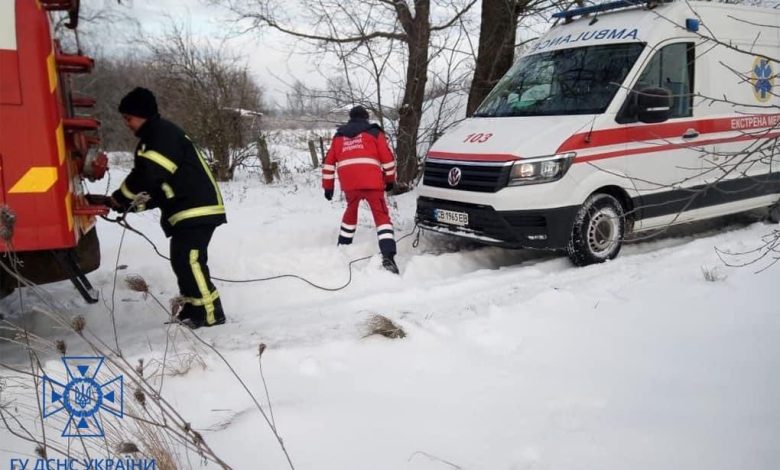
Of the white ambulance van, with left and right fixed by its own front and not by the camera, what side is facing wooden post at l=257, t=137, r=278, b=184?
right

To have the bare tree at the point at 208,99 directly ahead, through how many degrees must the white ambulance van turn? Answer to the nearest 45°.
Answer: approximately 90° to its right

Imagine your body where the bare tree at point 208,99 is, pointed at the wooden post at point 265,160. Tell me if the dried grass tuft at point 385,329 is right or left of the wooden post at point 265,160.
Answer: right

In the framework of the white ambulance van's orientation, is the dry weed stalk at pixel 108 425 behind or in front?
in front

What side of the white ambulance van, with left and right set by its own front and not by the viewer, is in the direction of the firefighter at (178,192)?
front

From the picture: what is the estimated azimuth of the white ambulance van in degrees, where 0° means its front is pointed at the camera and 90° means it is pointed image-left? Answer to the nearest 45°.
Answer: approximately 45°

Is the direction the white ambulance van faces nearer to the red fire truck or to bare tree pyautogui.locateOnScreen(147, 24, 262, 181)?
the red fire truck

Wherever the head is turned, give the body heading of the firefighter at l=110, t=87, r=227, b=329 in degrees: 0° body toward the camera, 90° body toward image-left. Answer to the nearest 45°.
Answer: approximately 90°

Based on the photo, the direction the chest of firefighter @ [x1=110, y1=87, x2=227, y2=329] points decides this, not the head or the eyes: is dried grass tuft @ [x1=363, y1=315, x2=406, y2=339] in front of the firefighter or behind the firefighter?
behind

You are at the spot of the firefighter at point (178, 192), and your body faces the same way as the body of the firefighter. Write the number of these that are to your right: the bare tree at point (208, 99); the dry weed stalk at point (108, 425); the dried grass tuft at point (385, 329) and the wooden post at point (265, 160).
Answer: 2

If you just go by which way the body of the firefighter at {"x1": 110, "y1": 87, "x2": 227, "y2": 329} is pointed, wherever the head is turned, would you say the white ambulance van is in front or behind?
behind

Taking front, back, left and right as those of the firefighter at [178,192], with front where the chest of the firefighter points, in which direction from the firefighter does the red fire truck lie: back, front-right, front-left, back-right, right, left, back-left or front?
front-left

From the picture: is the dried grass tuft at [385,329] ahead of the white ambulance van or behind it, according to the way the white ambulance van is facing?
ahead

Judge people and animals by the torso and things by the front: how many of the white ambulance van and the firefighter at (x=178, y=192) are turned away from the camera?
0
